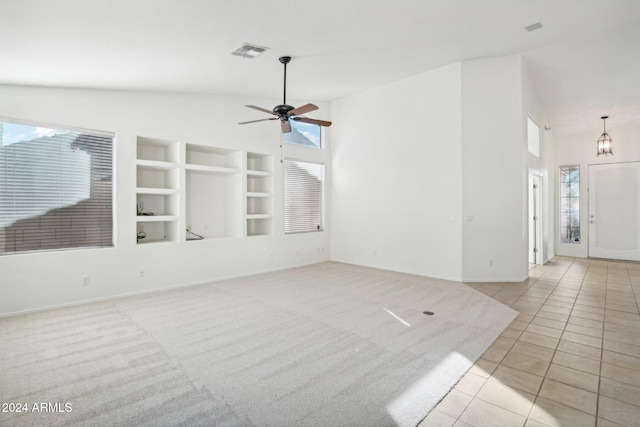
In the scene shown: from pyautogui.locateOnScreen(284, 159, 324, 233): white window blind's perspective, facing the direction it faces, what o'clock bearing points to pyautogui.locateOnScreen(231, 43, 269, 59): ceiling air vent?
The ceiling air vent is roughly at 2 o'clock from the white window blind.

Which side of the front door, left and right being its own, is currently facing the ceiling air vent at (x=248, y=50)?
front

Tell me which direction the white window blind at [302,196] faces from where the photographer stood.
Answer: facing the viewer and to the right of the viewer

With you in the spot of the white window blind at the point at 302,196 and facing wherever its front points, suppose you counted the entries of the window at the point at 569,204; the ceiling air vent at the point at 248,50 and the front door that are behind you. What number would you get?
0

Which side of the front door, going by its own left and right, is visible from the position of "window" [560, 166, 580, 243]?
right

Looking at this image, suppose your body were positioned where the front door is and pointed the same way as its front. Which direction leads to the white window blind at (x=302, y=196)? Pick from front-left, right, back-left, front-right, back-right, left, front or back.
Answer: front-right

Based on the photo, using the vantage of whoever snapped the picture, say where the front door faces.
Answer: facing the viewer

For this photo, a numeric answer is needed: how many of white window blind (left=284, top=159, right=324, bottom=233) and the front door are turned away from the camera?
0

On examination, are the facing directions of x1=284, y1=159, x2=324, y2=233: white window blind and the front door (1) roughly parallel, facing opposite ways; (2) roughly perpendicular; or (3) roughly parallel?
roughly perpendicular

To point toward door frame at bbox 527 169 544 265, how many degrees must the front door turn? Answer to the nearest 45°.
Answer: approximately 45° to its right

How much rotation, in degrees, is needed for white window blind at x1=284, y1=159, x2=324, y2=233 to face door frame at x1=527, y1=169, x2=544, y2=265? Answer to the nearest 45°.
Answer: approximately 45° to its left

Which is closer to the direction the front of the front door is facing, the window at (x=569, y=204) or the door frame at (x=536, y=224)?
the door frame

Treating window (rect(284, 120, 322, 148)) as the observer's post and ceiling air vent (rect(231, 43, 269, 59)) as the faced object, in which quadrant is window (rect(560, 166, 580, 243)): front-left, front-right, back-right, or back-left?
back-left
